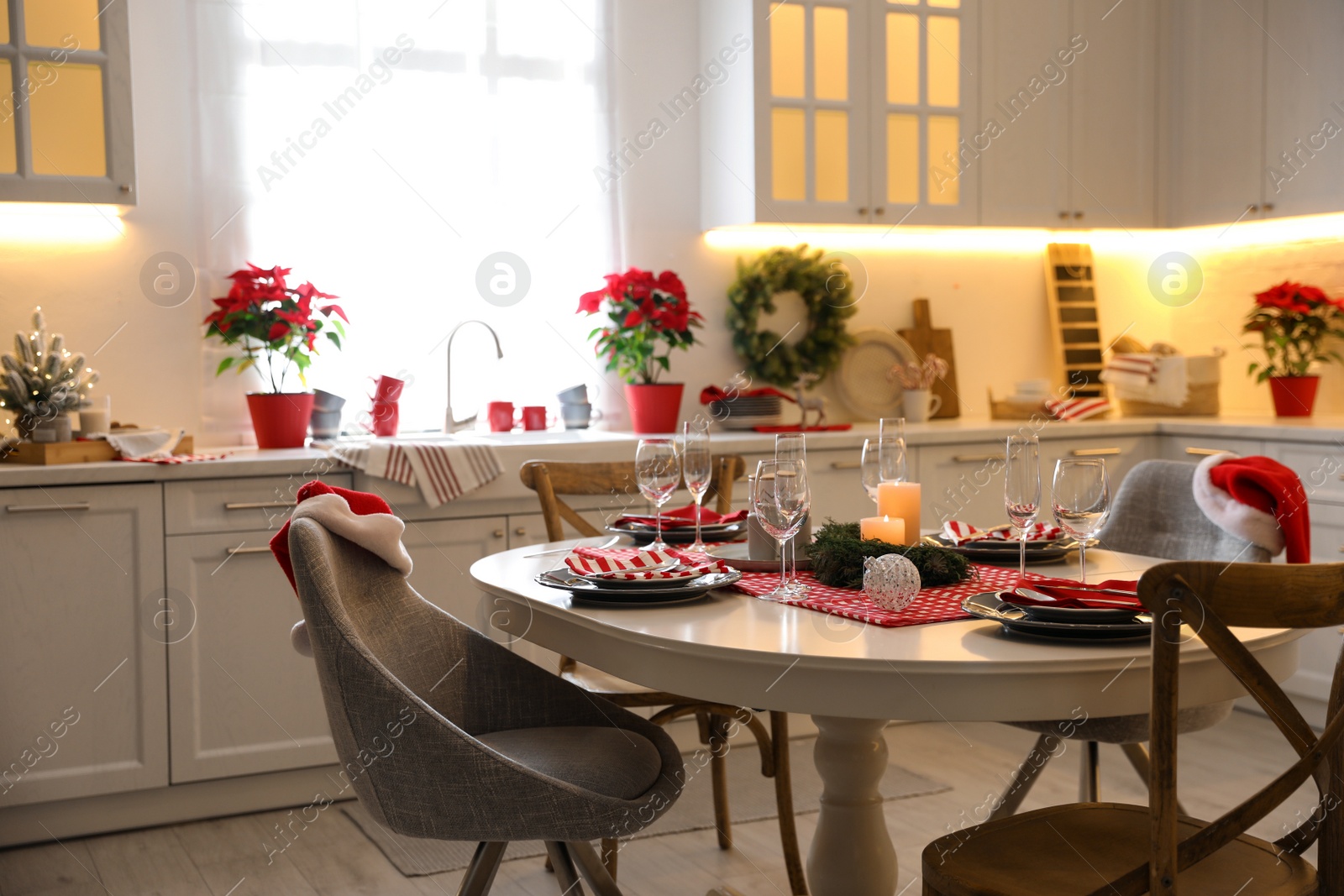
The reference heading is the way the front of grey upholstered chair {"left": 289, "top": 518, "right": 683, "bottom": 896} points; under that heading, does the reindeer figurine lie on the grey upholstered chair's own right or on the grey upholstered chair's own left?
on the grey upholstered chair's own left

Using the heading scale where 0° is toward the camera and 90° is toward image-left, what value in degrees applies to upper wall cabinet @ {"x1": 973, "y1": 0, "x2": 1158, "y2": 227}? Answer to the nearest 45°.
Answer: approximately 0°

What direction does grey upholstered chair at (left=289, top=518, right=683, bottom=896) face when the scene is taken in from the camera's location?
facing to the right of the viewer

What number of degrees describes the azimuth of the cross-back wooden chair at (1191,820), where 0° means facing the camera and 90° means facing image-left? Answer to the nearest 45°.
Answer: approximately 135°

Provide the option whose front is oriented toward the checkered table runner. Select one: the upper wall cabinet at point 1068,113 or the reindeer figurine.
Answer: the upper wall cabinet

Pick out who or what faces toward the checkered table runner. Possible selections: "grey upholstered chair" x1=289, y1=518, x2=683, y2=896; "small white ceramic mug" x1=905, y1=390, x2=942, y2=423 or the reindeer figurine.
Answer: the grey upholstered chair

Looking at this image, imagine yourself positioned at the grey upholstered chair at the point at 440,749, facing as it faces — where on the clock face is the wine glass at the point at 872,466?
The wine glass is roughly at 11 o'clock from the grey upholstered chair.

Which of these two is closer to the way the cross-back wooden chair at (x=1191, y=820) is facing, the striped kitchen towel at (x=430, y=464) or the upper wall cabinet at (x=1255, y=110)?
the striped kitchen towel
